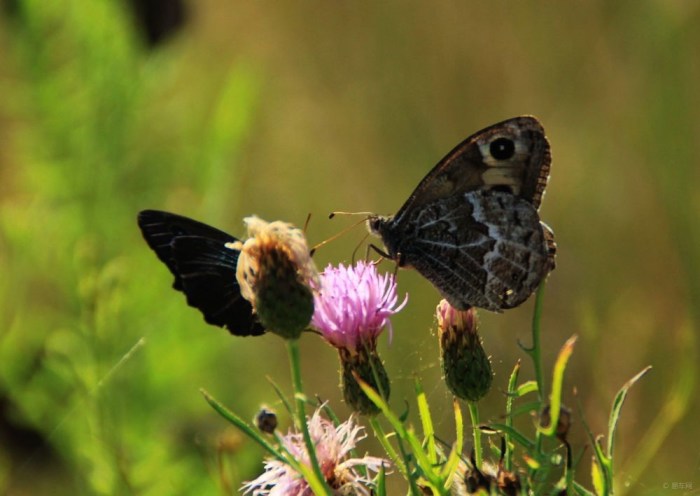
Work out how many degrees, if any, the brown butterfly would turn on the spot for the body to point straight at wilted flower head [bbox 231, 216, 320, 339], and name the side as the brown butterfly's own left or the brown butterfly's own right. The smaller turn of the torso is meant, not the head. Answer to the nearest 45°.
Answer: approximately 45° to the brown butterfly's own left

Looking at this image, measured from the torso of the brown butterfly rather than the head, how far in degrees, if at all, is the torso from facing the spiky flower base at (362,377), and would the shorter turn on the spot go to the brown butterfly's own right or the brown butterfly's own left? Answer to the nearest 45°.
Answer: approximately 45° to the brown butterfly's own left

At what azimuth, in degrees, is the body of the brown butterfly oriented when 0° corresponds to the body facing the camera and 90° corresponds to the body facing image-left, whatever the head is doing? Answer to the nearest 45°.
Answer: approximately 90°
